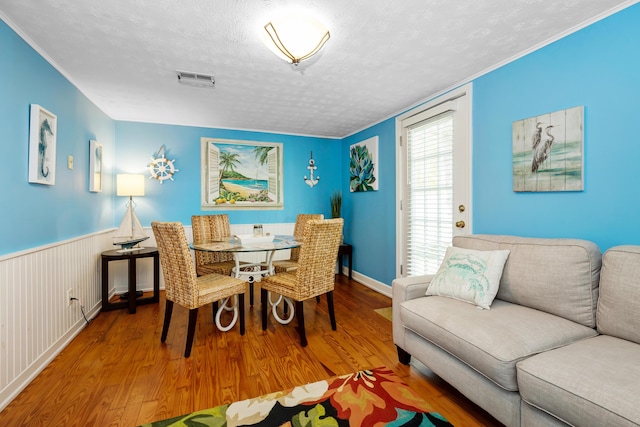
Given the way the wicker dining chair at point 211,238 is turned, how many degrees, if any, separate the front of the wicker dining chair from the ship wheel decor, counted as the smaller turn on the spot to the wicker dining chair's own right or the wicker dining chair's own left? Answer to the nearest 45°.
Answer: approximately 180°

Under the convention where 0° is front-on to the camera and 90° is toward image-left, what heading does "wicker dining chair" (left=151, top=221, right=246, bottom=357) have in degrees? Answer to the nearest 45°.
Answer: approximately 225°

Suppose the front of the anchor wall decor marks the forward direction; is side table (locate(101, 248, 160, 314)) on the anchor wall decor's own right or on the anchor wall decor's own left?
on the anchor wall decor's own right

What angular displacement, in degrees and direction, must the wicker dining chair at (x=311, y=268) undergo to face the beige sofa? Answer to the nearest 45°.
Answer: approximately 180°

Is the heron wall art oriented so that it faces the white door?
no

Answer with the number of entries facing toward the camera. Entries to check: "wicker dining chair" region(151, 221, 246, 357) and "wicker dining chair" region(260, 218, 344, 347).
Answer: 0

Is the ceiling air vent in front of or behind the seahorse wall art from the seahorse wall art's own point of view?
in front

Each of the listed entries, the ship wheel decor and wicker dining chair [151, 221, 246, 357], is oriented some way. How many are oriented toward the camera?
1

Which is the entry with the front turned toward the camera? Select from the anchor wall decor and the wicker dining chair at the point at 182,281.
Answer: the anchor wall decor

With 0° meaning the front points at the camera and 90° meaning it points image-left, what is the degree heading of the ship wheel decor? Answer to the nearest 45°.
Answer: approximately 0°

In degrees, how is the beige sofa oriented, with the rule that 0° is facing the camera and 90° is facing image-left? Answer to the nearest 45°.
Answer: approximately 45°

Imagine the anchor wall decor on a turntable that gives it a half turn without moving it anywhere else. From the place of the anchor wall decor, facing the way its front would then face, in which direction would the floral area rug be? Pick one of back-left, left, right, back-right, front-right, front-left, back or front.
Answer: back

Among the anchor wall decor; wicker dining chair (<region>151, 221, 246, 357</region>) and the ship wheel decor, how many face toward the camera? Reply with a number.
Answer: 2

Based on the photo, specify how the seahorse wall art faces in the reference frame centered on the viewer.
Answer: facing the viewer and to the right of the viewer

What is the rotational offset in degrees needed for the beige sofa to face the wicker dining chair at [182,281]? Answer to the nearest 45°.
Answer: approximately 45° to its right

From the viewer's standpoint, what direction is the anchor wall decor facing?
toward the camera

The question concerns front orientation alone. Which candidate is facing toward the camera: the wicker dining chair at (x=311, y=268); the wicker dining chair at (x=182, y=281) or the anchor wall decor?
the anchor wall decor

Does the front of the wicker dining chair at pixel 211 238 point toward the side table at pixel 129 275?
no

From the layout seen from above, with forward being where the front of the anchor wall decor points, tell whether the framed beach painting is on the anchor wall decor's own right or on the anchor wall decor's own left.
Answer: on the anchor wall decor's own right

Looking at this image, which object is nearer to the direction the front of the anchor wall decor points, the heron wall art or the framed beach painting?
the heron wall art

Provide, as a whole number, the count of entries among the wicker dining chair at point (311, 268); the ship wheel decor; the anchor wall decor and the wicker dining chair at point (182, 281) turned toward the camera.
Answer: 2

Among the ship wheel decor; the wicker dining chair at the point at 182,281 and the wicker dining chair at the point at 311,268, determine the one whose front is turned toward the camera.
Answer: the ship wheel decor

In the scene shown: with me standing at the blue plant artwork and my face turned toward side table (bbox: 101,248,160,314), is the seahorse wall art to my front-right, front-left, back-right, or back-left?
front-left
